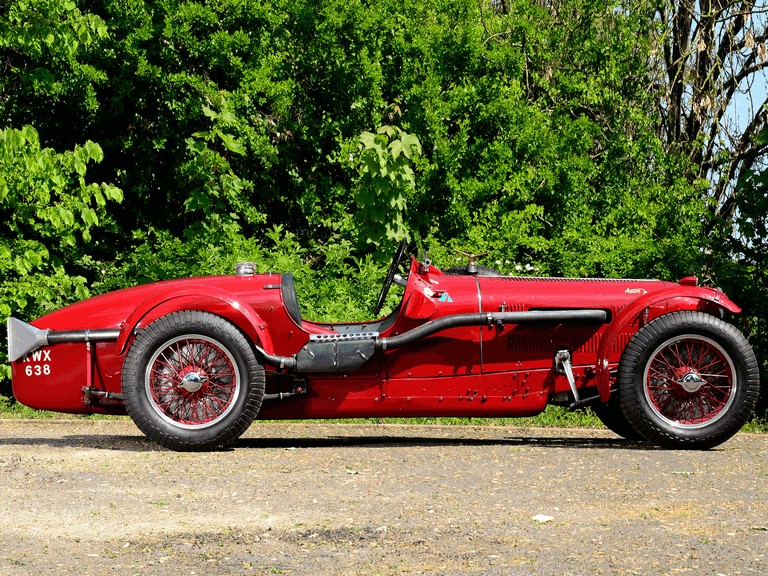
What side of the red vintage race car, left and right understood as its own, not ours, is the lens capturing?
right
